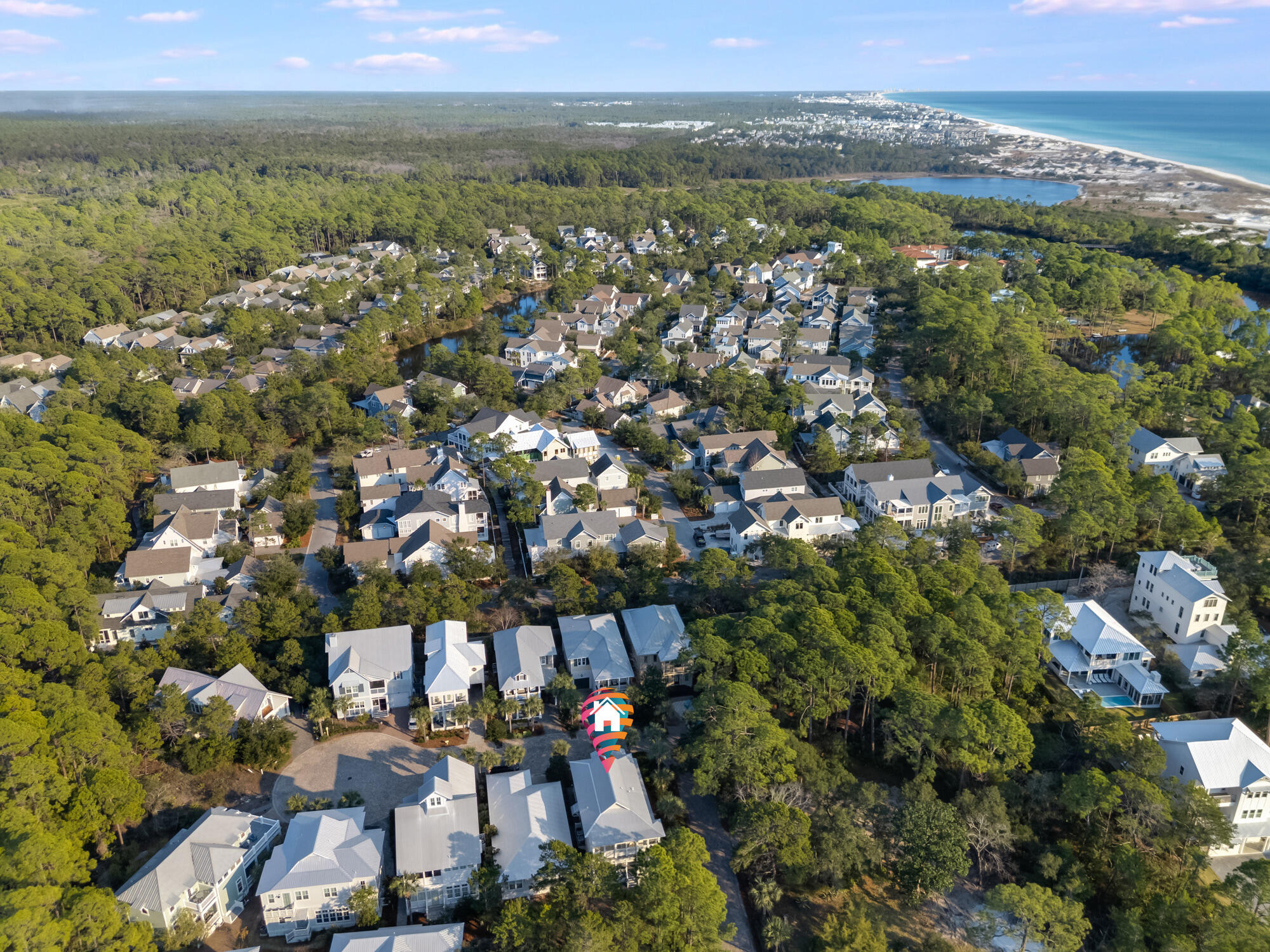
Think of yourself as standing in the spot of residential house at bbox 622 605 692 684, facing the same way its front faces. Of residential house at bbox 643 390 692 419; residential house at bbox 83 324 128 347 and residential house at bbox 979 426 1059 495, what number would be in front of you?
0

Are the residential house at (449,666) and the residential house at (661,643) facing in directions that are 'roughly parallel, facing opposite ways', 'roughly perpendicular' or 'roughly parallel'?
roughly parallel

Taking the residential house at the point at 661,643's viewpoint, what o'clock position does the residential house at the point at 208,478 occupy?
the residential house at the point at 208,478 is roughly at 4 o'clock from the residential house at the point at 661,643.

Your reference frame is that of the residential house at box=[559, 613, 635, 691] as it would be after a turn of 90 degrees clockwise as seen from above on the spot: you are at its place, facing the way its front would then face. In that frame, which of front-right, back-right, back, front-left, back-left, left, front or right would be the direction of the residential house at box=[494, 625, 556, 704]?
front

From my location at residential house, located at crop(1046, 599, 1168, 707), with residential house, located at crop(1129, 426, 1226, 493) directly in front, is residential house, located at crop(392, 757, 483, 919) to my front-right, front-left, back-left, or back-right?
back-left

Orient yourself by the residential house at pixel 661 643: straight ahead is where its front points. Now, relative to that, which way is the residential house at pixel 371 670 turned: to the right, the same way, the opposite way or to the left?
the same way

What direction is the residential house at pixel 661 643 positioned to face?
toward the camera

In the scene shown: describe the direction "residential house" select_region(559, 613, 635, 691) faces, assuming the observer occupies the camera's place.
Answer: facing the viewer

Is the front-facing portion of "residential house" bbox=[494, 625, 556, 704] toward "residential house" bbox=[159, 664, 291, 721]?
no

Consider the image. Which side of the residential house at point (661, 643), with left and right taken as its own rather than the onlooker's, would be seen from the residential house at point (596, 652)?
right

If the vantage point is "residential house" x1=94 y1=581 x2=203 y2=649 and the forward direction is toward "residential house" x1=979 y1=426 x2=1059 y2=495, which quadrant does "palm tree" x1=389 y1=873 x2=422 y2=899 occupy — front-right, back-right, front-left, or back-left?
front-right

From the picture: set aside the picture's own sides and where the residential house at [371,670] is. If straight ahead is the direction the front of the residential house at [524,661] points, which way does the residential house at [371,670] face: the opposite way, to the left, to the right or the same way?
the same way

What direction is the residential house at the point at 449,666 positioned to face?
toward the camera

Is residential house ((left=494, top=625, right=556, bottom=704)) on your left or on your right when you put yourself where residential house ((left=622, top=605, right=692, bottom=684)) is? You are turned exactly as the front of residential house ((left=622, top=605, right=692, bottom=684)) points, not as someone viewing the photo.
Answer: on your right

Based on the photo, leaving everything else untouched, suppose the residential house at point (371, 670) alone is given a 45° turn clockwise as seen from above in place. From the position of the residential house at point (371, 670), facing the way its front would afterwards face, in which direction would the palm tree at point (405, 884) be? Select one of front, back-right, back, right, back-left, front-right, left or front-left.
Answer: front-left

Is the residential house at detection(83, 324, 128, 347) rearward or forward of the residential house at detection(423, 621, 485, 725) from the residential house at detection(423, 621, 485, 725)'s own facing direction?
rearward
